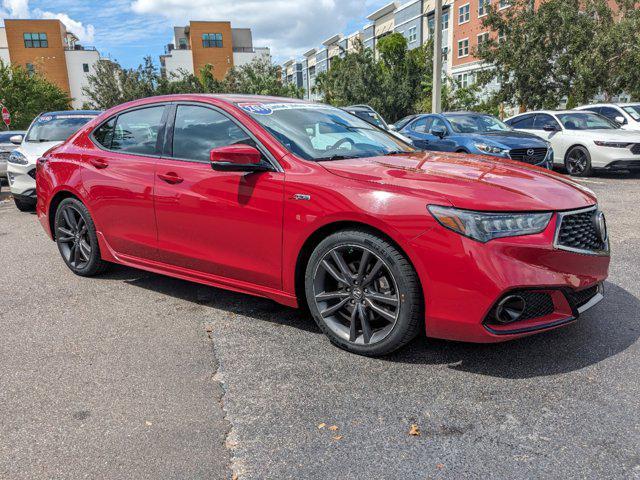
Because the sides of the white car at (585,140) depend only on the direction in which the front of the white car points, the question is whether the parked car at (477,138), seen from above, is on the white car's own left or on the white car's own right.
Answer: on the white car's own right

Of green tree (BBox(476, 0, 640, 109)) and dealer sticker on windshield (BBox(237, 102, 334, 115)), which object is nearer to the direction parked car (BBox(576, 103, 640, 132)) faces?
the dealer sticker on windshield

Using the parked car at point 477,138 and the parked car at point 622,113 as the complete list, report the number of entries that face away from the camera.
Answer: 0

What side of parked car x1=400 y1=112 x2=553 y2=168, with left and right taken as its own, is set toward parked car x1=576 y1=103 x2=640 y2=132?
left

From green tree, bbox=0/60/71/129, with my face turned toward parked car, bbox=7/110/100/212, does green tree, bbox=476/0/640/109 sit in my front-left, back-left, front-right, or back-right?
front-left

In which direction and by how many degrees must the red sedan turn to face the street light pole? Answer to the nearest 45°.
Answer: approximately 135° to its left

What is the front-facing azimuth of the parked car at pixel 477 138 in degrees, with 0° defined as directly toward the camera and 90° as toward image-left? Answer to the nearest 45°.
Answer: approximately 315°

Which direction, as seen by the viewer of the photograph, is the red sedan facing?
facing the viewer and to the right of the viewer

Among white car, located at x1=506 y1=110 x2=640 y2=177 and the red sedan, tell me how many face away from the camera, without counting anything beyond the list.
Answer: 0

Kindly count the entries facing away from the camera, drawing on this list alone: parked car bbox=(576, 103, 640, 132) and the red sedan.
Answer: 0

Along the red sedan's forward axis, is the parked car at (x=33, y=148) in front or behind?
behind

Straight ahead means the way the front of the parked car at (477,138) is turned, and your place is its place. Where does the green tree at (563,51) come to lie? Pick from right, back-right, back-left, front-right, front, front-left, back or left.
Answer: back-left

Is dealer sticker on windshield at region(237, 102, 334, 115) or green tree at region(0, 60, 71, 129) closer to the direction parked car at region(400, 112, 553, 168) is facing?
the dealer sticker on windshield

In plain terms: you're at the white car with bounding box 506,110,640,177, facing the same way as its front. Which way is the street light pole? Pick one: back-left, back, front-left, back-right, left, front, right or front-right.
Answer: back
